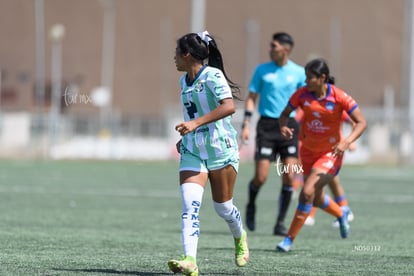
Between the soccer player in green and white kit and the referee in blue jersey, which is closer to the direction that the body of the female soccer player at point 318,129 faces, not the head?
the soccer player in green and white kit

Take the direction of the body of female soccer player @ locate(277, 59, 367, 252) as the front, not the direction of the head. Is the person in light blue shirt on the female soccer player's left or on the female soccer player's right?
on the female soccer player's right

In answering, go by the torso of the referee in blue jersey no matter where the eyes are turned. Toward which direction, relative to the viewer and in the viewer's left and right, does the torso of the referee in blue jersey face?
facing the viewer

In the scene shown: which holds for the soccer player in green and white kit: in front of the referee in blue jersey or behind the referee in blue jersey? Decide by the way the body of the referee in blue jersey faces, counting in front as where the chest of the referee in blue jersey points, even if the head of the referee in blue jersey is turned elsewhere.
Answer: in front

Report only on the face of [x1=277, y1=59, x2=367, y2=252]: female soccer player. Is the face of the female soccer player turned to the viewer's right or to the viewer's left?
to the viewer's left

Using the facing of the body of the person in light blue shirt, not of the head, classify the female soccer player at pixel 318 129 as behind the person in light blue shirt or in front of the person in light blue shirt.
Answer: in front

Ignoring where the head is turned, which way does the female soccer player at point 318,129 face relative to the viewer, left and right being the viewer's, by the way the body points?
facing the viewer and to the left of the viewer
